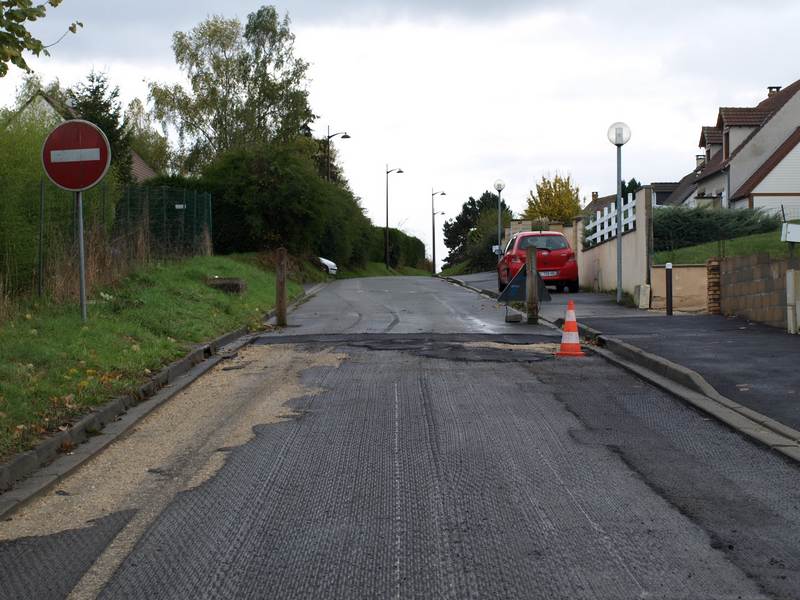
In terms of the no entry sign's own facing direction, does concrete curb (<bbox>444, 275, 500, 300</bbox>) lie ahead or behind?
behind

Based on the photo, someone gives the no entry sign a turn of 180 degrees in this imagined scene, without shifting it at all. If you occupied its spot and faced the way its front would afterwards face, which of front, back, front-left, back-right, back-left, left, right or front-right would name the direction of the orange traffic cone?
right

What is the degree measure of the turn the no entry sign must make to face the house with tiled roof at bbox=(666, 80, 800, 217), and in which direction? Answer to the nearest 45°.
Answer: approximately 135° to its left

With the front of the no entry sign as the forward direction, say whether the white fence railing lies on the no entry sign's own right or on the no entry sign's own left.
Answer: on the no entry sign's own left

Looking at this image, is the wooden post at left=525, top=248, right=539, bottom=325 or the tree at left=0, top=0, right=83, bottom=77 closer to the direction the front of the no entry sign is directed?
the tree

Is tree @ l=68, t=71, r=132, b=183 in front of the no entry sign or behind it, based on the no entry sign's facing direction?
behind

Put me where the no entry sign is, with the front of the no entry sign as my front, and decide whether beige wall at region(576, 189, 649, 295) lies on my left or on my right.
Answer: on my left

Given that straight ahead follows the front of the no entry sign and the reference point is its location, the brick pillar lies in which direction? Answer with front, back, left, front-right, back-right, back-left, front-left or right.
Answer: left

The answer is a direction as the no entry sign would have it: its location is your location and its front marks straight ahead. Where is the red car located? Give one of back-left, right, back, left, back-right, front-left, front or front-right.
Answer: back-left

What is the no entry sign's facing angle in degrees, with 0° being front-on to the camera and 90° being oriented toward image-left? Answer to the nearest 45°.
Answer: approximately 0°
